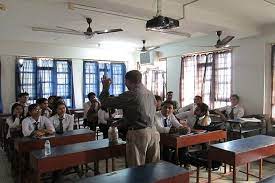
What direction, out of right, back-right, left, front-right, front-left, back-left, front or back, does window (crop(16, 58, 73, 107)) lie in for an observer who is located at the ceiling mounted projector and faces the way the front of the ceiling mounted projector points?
back-right

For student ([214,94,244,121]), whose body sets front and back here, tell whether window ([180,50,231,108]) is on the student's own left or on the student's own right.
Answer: on the student's own right

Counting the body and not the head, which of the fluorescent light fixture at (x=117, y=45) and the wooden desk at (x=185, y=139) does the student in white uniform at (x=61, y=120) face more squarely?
the wooden desk

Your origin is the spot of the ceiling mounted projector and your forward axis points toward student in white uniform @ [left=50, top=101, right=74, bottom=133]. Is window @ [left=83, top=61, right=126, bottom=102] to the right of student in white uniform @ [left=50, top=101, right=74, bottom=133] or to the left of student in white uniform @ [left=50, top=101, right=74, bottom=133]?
right

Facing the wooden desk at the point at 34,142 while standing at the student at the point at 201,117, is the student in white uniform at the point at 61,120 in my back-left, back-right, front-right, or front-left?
front-right

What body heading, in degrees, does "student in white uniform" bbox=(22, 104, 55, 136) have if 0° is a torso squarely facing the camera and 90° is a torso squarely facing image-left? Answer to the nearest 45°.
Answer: approximately 315°

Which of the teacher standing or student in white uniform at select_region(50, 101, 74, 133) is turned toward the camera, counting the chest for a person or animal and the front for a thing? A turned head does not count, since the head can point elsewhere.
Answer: the student in white uniform

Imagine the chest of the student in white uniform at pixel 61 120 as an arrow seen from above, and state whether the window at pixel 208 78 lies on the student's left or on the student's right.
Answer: on the student's left

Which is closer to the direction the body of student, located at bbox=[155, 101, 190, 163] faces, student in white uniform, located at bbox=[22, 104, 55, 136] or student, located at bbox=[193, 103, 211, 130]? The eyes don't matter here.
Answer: the student in white uniform

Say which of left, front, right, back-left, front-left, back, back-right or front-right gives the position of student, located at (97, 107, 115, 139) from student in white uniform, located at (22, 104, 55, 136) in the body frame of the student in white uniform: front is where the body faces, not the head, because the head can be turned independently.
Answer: left

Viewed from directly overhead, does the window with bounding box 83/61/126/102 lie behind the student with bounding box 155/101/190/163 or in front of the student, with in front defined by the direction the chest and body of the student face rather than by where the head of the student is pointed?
behind

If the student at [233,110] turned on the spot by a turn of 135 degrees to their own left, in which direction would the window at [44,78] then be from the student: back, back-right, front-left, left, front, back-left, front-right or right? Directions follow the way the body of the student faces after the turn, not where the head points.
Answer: back

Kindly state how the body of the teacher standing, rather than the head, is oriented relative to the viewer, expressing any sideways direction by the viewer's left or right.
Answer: facing away from the viewer and to the left of the viewer

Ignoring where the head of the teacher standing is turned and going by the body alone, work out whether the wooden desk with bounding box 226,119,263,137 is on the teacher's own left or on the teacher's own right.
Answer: on the teacher's own right
